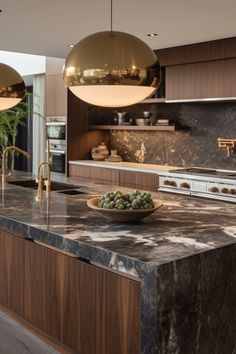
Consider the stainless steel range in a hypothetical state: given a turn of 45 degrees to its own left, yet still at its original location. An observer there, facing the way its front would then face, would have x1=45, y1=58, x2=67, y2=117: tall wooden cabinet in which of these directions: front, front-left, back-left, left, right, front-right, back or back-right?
back-right

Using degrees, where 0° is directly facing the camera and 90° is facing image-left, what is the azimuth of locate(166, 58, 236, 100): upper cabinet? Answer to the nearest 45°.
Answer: approximately 45°

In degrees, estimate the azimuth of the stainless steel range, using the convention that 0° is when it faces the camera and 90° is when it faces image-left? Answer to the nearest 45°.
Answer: approximately 45°

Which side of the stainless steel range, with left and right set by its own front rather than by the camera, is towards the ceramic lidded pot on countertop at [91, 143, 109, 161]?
right

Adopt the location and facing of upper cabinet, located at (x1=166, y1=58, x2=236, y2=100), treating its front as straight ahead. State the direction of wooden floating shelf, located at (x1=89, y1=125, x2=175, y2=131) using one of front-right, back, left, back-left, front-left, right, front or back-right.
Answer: right

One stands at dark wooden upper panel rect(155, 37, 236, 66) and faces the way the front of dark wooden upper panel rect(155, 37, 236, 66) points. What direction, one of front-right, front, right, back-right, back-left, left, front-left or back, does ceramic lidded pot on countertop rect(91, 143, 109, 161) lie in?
right

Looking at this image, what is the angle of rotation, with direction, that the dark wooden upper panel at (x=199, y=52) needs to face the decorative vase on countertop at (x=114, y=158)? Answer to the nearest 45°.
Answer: approximately 90° to its right

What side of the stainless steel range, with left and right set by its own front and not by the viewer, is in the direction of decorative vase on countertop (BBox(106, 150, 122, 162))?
right
